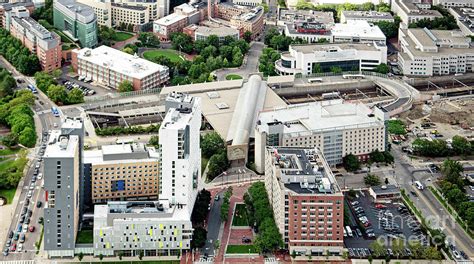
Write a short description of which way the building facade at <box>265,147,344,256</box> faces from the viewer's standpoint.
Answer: facing the viewer

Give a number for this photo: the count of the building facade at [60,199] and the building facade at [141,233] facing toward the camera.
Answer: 2

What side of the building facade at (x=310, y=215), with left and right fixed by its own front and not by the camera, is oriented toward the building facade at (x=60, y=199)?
right

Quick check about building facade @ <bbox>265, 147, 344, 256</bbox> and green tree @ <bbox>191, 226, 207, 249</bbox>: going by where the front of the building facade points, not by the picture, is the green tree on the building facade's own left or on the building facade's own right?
on the building facade's own right

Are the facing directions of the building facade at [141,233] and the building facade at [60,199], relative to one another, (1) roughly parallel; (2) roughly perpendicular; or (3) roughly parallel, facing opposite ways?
roughly parallel

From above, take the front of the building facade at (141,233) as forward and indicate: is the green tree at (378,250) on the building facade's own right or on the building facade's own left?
on the building facade's own left

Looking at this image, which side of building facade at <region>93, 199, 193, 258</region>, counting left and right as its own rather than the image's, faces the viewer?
front

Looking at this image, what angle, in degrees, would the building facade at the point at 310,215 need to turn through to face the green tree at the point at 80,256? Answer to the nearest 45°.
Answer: approximately 90° to its right

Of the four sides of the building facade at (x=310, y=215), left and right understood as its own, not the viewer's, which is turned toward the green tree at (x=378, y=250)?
left

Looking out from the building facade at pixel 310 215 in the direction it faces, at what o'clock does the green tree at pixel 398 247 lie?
The green tree is roughly at 9 o'clock from the building facade.

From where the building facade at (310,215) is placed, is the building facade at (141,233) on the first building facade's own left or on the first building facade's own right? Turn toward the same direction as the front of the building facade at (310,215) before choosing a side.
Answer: on the first building facade's own right

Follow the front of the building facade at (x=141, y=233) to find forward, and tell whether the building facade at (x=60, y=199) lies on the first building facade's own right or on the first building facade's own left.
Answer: on the first building facade's own right

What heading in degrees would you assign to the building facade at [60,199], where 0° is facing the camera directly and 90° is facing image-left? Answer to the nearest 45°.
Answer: approximately 0°

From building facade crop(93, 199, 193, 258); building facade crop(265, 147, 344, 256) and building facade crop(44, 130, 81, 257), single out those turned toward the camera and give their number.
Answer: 3
